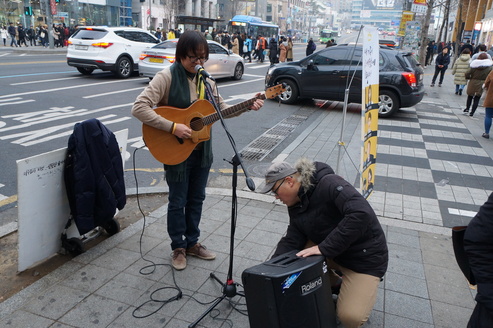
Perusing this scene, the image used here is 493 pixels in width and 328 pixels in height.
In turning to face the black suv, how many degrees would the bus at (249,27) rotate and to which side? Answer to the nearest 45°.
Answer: approximately 45° to its left

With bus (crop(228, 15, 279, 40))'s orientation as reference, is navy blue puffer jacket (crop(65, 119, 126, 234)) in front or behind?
in front

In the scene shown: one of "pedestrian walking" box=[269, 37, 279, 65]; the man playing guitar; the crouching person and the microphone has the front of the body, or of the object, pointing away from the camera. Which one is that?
the pedestrian walking

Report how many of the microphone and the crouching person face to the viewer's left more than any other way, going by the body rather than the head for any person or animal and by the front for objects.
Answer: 2

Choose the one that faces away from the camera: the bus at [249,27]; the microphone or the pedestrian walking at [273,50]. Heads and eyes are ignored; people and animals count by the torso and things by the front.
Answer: the pedestrian walking

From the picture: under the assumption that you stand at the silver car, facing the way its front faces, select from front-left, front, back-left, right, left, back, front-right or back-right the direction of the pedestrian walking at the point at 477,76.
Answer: right

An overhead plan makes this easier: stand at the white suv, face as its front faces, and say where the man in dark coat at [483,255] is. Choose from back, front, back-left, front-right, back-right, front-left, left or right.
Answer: back-right

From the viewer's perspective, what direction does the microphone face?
to the viewer's left

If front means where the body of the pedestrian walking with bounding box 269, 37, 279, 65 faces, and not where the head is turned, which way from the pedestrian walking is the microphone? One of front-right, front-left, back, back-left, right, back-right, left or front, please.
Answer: back

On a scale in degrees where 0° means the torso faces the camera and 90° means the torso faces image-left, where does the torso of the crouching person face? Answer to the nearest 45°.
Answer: approximately 90°

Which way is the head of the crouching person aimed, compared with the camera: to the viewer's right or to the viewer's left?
to the viewer's left

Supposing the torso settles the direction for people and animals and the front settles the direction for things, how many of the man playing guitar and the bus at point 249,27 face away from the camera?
0
